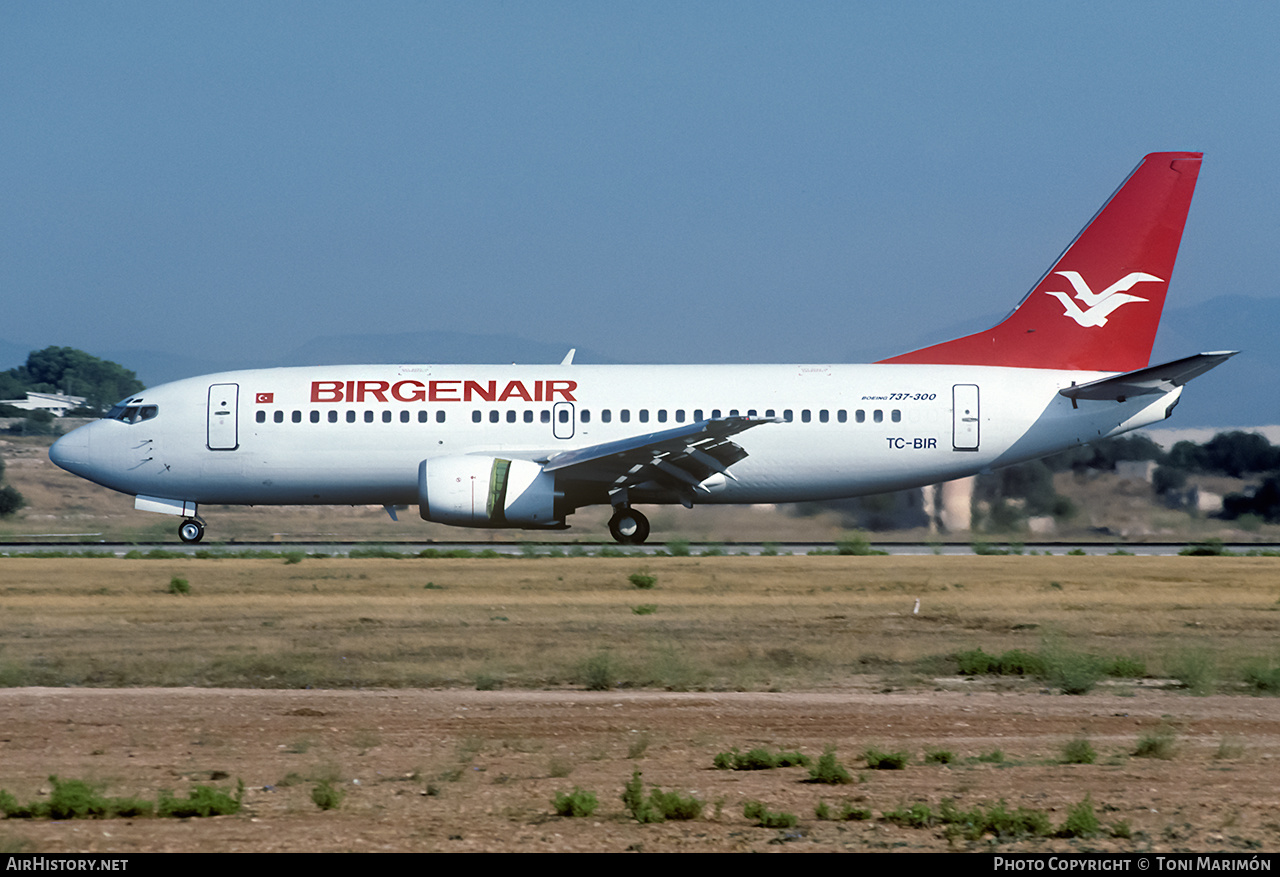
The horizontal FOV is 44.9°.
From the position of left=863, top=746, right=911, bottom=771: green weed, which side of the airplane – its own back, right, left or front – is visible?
left

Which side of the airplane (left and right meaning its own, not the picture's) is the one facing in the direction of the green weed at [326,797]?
left

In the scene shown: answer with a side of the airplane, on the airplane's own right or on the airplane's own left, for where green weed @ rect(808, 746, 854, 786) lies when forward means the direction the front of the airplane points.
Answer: on the airplane's own left

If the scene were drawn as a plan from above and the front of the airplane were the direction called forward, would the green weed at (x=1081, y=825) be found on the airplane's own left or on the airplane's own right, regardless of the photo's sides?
on the airplane's own left

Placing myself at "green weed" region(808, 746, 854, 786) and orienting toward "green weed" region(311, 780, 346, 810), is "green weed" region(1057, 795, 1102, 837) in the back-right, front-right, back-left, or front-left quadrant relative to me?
back-left

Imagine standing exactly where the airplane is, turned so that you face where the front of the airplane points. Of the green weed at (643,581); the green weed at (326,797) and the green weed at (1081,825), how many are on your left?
3

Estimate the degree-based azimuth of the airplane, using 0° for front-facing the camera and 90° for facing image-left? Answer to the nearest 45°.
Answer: approximately 90°

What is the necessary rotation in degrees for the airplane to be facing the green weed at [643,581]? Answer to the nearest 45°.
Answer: approximately 90° to its left
